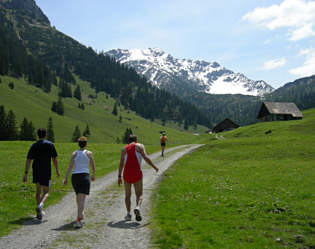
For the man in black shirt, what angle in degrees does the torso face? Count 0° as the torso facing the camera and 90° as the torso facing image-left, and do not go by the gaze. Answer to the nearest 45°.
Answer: approximately 180°
